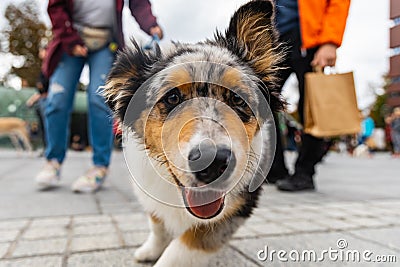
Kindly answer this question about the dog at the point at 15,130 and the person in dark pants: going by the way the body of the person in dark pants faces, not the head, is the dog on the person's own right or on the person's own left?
on the person's own right

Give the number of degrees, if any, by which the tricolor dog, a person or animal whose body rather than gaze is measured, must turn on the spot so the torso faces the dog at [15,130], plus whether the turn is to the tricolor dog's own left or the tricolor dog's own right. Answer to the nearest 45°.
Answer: approximately 135° to the tricolor dog's own right

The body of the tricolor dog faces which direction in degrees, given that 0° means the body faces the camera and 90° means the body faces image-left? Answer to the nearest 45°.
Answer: approximately 0°

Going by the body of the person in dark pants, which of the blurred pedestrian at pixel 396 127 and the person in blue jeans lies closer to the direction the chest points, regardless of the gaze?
the person in blue jeans

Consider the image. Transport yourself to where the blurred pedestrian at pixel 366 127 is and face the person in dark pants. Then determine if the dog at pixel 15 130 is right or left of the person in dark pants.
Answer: right

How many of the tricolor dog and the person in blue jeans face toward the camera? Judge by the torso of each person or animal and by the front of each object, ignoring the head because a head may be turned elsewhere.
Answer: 2

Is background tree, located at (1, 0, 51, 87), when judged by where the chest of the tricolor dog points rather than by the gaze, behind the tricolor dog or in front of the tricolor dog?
behind

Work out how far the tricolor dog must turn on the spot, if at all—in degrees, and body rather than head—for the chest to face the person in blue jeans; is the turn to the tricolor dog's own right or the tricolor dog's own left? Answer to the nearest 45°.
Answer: approximately 135° to the tricolor dog's own right

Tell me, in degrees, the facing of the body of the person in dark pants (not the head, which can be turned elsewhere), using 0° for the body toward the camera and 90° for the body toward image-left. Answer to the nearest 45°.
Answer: approximately 45°

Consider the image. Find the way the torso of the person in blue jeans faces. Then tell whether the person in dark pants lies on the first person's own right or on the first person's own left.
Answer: on the first person's own left

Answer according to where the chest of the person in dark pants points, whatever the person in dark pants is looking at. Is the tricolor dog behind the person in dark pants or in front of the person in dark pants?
in front

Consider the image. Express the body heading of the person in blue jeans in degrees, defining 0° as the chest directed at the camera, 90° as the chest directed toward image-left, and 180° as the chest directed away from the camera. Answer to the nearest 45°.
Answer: approximately 0°
